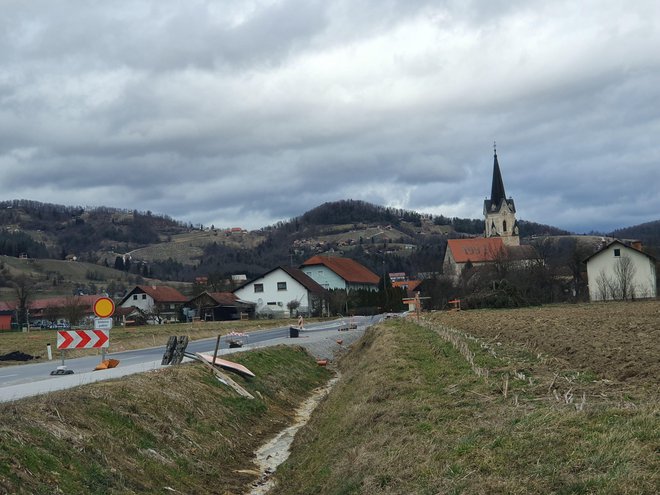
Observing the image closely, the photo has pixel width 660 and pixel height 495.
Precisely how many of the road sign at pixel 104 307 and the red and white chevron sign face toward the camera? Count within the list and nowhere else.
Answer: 2

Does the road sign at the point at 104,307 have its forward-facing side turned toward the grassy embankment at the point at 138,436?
yes

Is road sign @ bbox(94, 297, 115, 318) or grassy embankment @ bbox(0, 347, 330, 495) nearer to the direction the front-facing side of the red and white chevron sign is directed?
the grassy embankment

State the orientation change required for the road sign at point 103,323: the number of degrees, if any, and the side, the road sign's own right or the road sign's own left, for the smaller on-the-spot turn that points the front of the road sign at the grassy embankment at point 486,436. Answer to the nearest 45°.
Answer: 0° — it already faces it

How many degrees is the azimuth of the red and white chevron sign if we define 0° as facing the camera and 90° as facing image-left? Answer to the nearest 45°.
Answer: approximately 0°
